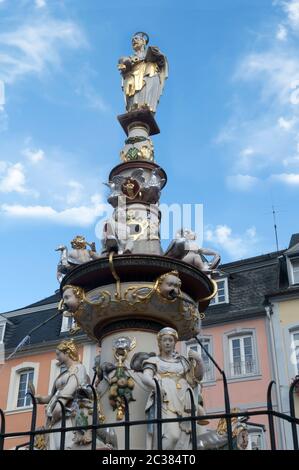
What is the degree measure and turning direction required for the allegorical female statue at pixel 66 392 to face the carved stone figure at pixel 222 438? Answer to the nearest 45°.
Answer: approximately 180°

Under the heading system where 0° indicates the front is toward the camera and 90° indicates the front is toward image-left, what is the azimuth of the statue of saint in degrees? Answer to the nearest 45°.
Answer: approximately 45°

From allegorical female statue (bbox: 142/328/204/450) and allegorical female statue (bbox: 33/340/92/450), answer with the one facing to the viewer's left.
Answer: allegorical female statue (bbox: 33/340/92/450)

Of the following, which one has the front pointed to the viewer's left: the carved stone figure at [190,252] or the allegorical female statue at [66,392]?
the allegorical female statue

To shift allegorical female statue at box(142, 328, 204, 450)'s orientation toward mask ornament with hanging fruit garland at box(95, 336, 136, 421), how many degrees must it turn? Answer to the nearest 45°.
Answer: approximately 135° to its right

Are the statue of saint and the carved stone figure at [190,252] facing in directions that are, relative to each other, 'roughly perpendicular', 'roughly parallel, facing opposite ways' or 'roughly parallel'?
roughly perpendicular

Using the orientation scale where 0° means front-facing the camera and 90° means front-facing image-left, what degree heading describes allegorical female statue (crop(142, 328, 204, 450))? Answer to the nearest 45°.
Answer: approximately 0°
